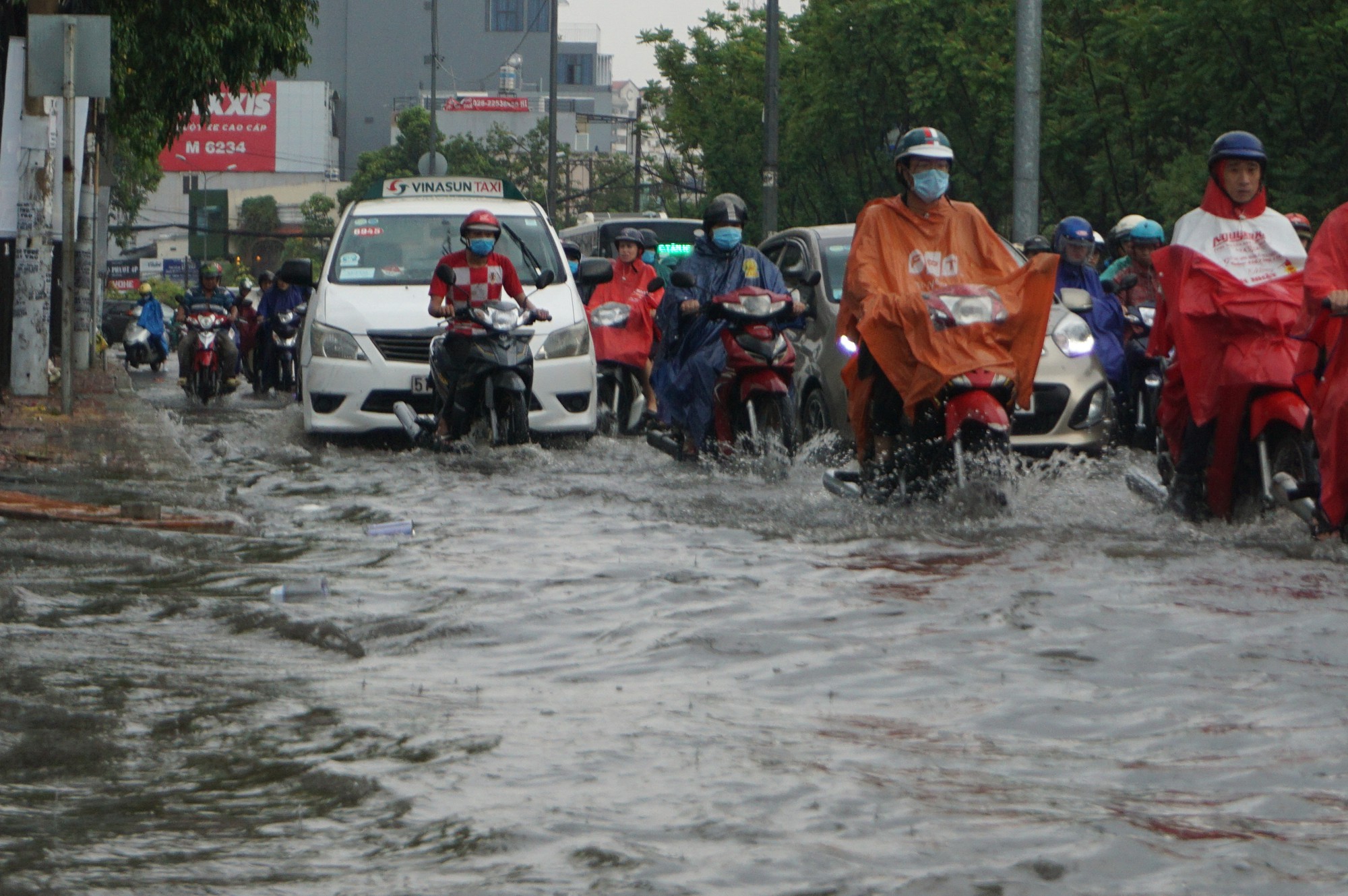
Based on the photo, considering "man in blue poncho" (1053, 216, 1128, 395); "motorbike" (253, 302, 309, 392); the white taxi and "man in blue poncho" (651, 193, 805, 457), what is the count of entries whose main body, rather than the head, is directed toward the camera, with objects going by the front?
4

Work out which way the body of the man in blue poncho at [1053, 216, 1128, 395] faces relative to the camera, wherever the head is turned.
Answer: toward the camera

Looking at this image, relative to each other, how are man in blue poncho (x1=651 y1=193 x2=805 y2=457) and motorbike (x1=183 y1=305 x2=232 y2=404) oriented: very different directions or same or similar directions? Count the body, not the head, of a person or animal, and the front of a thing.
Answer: same or similar directions

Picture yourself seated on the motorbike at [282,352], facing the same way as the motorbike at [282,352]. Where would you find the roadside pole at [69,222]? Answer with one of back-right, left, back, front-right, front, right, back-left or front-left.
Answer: front

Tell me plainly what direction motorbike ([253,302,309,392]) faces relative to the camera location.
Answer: facing the viewer

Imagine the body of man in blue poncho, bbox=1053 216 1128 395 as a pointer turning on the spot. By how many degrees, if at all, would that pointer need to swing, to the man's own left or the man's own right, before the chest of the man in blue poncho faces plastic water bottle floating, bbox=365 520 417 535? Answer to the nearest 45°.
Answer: approximately 45° to the man's own right

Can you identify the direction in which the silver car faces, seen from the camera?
facing the viewer and to the right of the viewer

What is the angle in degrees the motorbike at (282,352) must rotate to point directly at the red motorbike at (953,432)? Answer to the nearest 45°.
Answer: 0° — it already faces it

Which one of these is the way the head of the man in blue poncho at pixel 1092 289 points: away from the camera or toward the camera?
toward the camera

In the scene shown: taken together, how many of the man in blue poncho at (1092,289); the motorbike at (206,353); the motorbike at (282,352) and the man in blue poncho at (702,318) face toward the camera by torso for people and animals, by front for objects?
4

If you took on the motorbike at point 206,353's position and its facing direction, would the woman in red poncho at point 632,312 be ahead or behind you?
ahead

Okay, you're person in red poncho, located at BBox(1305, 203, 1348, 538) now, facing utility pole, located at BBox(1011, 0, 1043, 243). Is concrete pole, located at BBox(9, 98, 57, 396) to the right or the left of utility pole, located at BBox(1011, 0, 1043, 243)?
left

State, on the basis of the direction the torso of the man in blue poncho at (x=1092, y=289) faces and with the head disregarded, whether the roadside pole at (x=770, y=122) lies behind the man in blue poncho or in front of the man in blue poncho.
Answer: behind

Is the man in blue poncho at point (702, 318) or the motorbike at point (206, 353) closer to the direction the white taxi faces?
the man in blue poncho

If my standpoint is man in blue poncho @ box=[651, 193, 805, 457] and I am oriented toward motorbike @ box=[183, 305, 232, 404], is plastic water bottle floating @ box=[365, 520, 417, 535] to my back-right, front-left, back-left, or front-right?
back-left

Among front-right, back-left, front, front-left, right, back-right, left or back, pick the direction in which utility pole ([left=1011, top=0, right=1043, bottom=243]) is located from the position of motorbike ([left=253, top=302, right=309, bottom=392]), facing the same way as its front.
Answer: front-left
